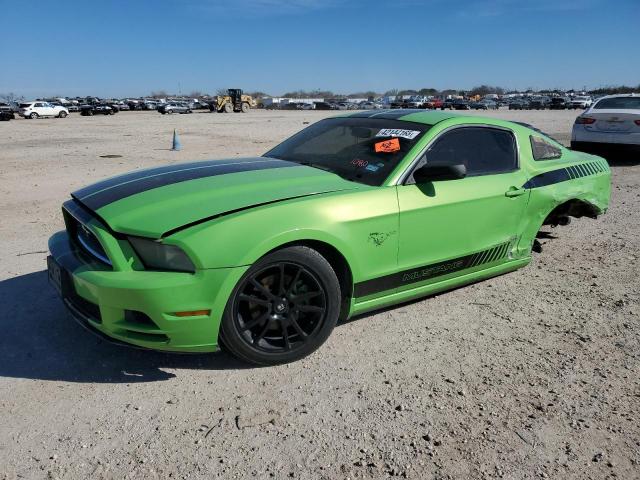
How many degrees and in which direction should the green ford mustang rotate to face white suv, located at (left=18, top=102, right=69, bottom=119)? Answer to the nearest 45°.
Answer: approximately 90° to its right

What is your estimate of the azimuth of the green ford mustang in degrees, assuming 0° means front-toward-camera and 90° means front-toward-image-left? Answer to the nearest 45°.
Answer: approximately 45°

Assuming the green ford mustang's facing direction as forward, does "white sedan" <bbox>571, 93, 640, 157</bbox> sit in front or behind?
behind
